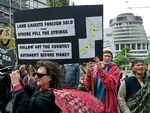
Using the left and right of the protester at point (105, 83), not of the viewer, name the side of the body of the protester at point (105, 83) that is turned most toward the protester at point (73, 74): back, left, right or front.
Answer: right

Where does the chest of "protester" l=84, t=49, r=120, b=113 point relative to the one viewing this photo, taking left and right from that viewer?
facing the viewer and to the left of the viewer

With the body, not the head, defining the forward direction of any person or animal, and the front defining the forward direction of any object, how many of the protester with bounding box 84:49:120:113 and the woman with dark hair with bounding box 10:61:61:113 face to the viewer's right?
0

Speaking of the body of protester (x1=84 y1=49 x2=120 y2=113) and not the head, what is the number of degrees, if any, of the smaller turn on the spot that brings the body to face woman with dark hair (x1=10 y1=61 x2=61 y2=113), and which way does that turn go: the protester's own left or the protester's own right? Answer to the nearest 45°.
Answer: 0° — they already face them
